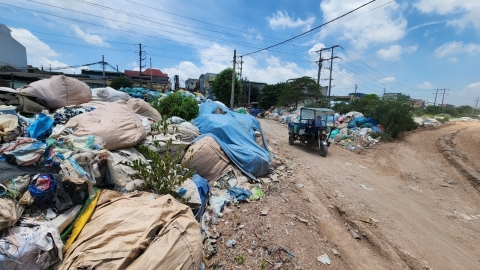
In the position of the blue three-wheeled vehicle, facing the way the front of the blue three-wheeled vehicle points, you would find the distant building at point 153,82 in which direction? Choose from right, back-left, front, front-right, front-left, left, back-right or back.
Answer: back

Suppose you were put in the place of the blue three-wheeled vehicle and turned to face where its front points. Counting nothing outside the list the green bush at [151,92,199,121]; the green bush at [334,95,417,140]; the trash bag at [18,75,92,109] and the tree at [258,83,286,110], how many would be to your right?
2

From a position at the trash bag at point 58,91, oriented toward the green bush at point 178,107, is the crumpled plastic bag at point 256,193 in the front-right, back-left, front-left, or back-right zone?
front-right

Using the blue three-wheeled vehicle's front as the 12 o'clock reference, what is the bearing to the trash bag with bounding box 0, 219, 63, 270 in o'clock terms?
The trash bag is roughly at 2 o'clock from the blue three-wheeled vehicle.

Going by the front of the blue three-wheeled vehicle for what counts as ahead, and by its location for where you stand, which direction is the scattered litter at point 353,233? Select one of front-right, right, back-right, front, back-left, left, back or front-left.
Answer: front-right

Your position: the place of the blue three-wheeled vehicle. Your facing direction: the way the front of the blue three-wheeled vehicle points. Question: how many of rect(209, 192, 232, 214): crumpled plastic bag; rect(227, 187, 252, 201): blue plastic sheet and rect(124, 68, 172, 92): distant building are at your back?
1

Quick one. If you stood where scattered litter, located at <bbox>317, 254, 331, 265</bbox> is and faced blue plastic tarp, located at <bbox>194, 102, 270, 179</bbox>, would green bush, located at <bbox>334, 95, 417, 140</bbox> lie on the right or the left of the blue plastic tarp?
right

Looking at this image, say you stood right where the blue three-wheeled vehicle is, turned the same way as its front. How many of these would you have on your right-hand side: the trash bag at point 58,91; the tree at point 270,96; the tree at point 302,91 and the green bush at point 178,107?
2

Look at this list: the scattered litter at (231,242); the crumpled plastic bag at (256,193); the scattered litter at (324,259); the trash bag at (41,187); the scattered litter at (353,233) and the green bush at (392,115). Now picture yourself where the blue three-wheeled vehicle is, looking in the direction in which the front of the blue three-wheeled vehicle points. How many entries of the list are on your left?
1

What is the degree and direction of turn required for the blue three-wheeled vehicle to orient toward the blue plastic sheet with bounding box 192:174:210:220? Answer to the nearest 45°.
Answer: approximately 45° to its right

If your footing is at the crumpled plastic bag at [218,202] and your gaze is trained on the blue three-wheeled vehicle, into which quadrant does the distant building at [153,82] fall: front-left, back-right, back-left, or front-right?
front-left

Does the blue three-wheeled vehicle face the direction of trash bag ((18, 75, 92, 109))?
no

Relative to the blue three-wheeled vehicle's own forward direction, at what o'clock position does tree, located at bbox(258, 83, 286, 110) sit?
The tree is roughly at 7 o'clock from the blue three-wheeled vehicle.

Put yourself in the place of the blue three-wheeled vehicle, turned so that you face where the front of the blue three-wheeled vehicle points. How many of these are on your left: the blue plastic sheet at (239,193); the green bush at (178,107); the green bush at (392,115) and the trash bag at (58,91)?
1

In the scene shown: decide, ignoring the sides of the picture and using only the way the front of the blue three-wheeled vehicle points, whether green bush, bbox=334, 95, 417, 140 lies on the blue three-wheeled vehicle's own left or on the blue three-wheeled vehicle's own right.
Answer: on the blue three-wheeled vehicle's own left

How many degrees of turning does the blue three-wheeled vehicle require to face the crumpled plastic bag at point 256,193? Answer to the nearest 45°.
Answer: approximately 45° to its right

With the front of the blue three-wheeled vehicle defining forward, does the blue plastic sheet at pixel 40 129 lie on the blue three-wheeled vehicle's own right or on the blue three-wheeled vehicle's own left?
on the blue three-wheeled vehicle's own right

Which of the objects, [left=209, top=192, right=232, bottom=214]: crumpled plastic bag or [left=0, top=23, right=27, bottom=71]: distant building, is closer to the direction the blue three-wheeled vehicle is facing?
the crumpled plastic bag

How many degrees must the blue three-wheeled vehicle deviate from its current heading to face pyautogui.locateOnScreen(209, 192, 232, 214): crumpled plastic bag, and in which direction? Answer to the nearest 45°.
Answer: approximately 45° to its right

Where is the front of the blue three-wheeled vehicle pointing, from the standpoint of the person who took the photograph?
facing the viewer and to the right of the viewer
